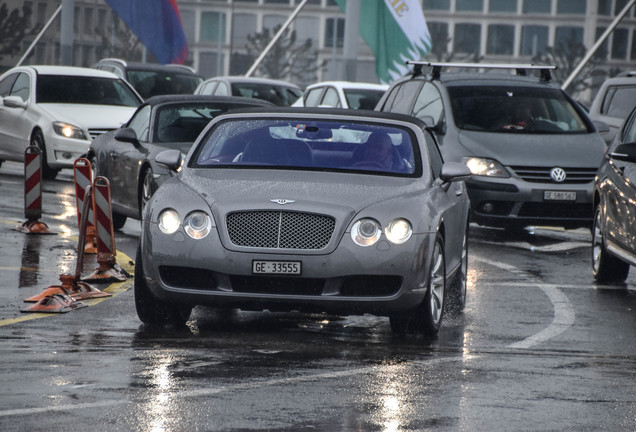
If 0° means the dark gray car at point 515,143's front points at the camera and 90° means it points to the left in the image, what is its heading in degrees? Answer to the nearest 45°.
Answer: approximately 315°

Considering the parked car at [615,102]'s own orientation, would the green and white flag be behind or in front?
behind

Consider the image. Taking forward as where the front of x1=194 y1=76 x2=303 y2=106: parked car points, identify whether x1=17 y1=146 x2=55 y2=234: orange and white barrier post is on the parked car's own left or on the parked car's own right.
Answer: on the parked car's own right

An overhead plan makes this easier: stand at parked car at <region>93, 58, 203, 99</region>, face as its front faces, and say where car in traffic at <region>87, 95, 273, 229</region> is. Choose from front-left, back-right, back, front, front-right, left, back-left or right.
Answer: front-right

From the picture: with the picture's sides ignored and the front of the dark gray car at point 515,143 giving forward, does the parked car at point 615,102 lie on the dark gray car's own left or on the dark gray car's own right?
on the dark gray car's own left

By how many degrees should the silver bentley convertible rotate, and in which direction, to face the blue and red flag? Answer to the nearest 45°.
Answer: approximately 180°

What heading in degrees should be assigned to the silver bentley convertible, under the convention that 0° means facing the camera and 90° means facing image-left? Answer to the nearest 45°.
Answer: approximately 0°
